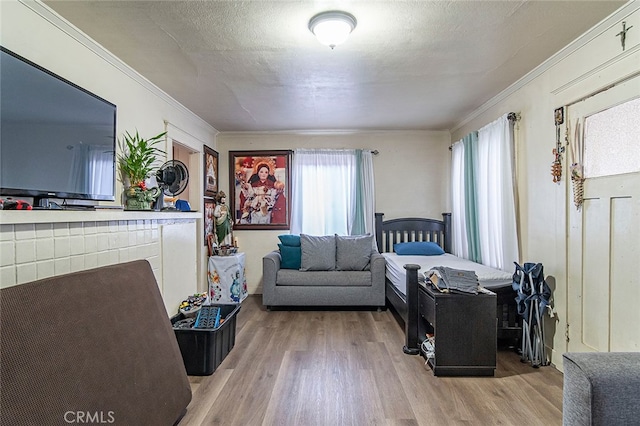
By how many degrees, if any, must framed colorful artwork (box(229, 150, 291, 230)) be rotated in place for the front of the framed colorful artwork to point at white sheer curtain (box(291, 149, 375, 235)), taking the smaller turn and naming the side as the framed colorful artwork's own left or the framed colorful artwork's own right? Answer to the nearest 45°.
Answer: approximately 90° to the framed colorful artwork's own left

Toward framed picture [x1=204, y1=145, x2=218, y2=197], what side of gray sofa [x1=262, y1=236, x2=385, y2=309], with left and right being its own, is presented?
right

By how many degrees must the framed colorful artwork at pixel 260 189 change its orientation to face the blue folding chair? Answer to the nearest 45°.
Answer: approximately 45° to its left

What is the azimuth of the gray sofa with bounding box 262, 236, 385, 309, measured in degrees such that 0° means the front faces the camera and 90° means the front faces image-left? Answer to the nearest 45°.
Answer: approximately 0°

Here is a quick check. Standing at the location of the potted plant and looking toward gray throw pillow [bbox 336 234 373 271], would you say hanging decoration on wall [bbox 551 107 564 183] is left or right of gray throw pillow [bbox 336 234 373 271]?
right

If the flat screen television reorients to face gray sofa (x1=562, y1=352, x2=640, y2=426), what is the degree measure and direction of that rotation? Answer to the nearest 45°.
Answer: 0° — it already faces it

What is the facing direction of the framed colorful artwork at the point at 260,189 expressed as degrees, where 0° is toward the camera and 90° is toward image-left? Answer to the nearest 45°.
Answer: approximately 0°

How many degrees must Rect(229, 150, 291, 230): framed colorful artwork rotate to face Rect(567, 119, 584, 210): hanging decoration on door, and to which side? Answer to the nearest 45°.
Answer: approximately 45° to its left

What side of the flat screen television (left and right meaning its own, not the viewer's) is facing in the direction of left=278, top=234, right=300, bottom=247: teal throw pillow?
left

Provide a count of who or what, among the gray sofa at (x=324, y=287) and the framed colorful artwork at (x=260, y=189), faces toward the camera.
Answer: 2

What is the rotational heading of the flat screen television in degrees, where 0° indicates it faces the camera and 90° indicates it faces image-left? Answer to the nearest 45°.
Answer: approximately 315°
